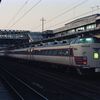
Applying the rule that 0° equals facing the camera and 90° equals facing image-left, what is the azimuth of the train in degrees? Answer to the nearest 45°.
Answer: approximately 315°
